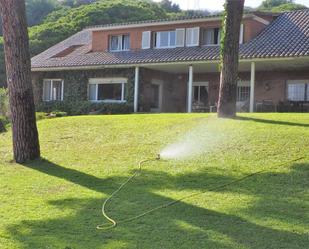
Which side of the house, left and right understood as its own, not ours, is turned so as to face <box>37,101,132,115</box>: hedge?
right

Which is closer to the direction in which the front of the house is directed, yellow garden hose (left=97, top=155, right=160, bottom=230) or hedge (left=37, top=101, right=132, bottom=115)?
the yellow garden hose

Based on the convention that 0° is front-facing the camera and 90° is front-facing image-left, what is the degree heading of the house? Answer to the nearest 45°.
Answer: approximately 0°

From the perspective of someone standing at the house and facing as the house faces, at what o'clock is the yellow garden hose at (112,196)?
The yellow garden hose is roughly at 12 o'clock from the house.
